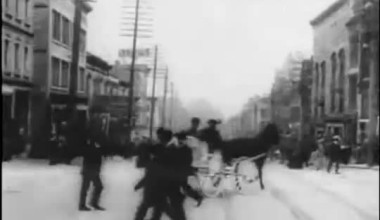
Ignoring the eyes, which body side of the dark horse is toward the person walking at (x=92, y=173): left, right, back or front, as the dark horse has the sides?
back

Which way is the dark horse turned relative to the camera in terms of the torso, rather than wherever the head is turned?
to the viewer's right
